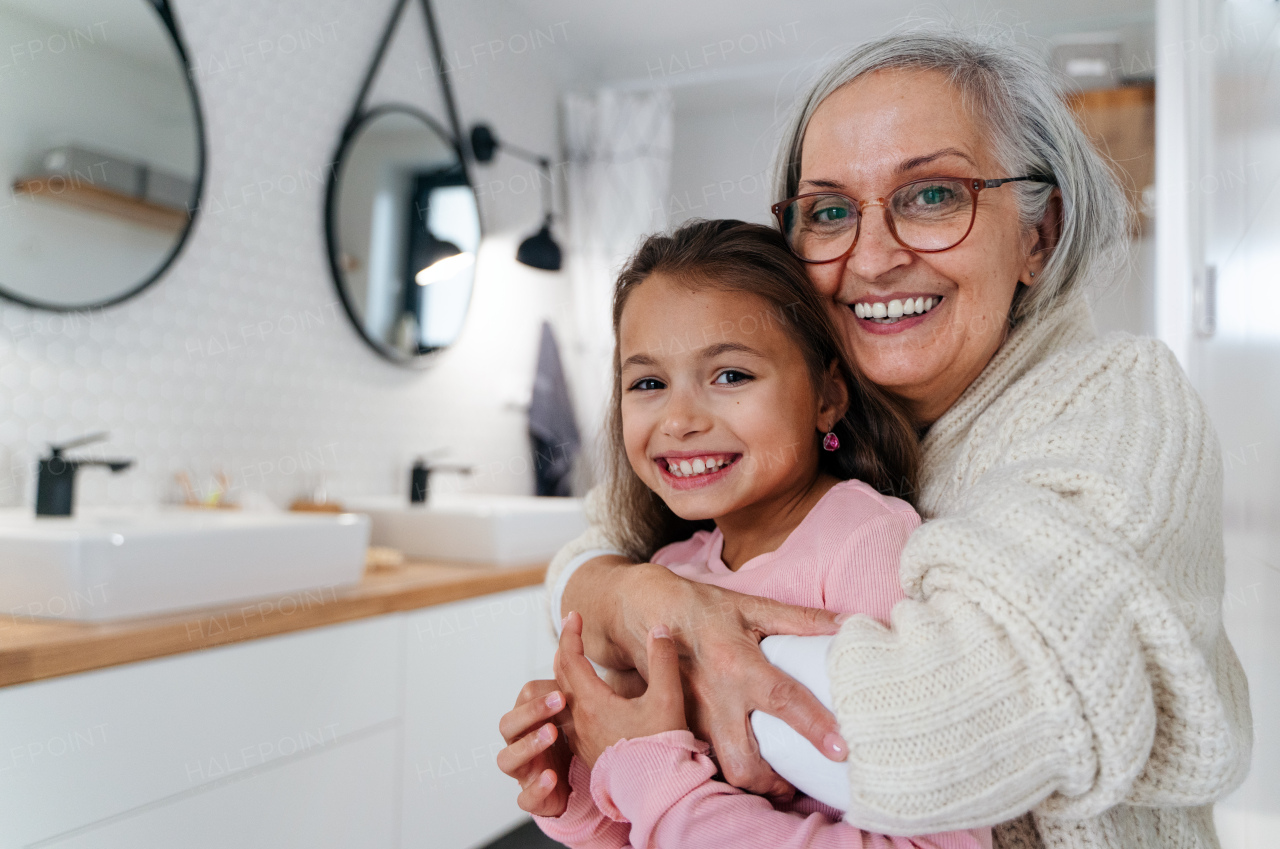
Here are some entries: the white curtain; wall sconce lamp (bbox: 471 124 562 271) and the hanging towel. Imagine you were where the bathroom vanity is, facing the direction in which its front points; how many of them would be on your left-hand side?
3

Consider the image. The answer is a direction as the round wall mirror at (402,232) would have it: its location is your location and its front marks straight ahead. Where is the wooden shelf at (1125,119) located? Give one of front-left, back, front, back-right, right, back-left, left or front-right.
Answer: front-left

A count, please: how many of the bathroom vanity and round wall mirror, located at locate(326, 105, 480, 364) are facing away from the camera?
0

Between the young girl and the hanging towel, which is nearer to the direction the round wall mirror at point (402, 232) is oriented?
the young girl

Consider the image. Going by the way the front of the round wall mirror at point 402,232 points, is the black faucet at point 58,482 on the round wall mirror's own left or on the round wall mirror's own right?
on the round wall mirror's own right

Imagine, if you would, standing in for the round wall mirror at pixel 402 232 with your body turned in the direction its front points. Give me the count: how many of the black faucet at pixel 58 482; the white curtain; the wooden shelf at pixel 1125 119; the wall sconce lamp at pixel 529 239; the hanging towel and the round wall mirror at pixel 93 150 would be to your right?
2

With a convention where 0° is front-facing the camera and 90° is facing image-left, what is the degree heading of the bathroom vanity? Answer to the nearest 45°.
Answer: approximately 315°

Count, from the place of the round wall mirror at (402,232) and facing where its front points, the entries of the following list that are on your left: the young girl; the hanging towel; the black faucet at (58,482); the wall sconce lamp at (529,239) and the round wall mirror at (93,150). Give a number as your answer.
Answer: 2

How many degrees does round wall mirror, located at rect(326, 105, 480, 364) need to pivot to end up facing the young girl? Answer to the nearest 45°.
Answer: approximately 45° to its right

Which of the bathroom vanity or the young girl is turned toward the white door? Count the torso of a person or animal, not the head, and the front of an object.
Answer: the bathroom vanity

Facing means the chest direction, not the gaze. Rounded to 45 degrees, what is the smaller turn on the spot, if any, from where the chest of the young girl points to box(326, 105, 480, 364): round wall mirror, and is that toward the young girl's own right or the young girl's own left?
approximately 90° to the young girl's own right

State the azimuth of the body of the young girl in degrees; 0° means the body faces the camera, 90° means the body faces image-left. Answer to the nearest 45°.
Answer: approximately 45°

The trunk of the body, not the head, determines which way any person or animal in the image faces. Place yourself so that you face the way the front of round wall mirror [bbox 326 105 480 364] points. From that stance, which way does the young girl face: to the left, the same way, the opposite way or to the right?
to the right

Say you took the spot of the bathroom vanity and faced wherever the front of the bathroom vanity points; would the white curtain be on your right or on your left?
on your left

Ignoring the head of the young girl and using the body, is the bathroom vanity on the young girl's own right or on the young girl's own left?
on the young girl's own right

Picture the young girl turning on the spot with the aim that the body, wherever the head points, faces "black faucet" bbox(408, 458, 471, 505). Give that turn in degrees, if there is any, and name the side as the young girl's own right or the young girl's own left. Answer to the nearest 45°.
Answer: approximately 90° to the young girl's own right
